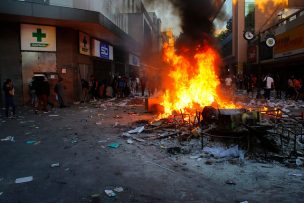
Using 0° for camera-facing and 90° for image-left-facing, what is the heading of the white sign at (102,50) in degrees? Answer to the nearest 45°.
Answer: approximately 315°

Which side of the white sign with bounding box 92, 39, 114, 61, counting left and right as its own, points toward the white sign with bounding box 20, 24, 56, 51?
right

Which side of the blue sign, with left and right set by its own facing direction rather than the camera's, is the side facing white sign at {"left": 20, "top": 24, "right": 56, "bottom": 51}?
right
